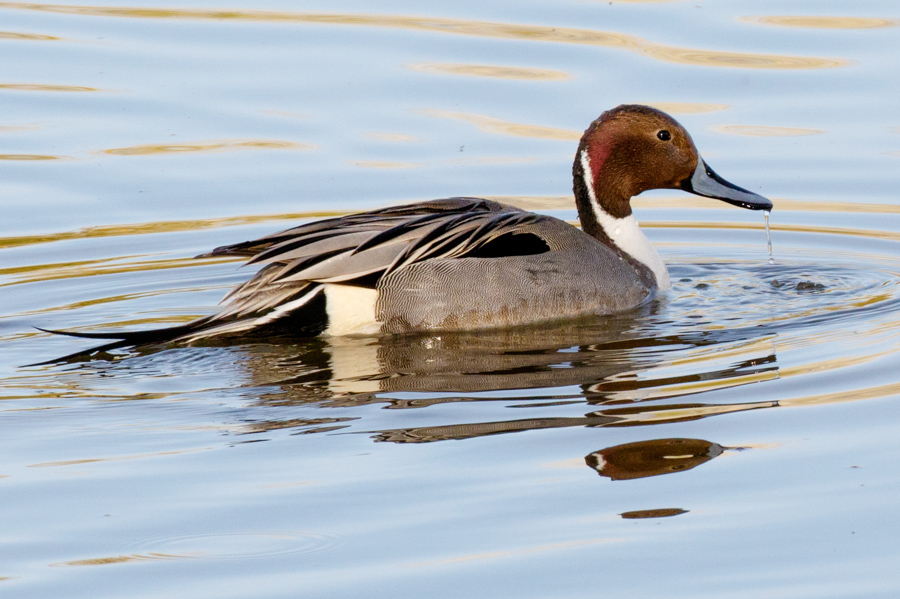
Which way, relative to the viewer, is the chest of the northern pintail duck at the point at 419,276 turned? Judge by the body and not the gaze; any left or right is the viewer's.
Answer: facing to the right of the viewer
